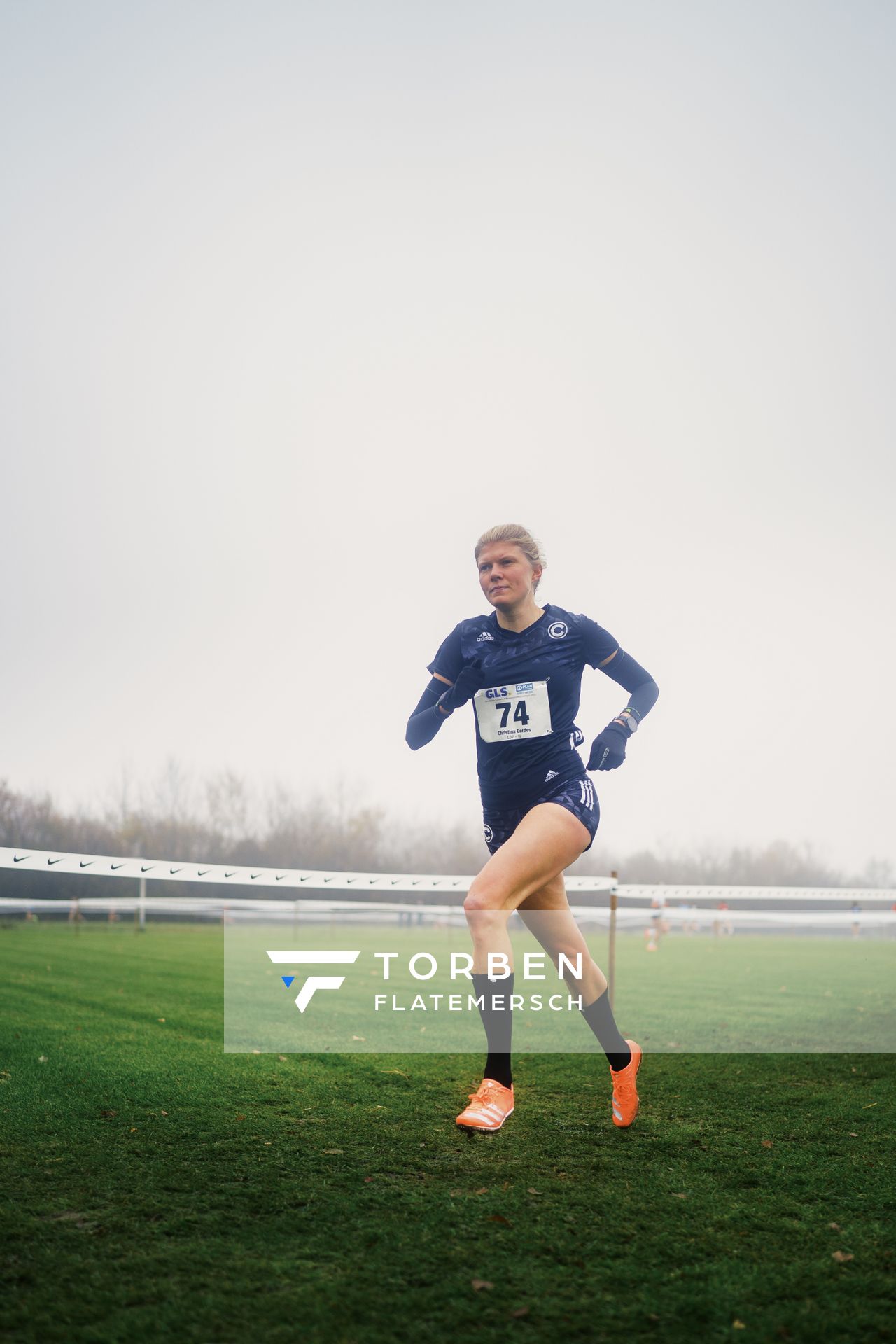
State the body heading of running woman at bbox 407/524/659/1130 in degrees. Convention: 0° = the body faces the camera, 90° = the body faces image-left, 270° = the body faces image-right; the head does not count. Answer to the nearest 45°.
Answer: approximately 45°

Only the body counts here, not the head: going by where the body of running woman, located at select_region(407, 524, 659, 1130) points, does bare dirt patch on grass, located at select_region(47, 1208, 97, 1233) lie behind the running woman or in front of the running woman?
in front

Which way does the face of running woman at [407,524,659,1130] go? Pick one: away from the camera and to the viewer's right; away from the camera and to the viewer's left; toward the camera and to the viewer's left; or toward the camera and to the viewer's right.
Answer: toward the camera and to the viewer's left
